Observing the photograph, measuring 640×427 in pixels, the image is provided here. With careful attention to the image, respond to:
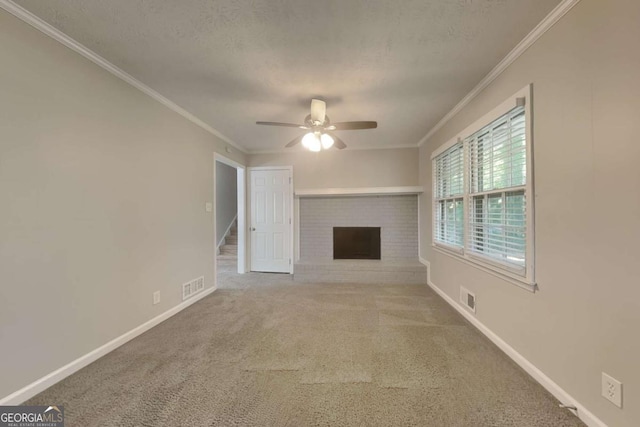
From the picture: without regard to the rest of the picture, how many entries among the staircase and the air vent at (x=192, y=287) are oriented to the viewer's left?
0

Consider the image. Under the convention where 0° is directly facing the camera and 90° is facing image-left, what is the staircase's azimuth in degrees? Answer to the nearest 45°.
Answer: approximately 0°

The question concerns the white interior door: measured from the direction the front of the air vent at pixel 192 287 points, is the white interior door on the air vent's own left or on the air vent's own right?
on the air vent's own left

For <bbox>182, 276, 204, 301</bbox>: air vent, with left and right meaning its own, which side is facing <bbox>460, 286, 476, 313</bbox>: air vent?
front

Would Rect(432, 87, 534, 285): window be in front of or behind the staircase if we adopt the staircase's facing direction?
in front

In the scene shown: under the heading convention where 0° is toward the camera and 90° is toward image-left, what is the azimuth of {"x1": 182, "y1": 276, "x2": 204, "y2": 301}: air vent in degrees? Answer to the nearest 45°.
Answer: approximately 315°

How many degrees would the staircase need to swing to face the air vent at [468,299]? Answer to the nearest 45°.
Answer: approximately 45° to its left

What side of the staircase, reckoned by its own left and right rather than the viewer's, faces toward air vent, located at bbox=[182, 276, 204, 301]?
front

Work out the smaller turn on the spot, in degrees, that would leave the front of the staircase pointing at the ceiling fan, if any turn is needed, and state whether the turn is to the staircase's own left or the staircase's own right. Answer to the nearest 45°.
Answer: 0° — it already faces it
